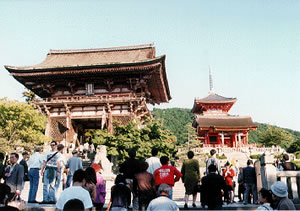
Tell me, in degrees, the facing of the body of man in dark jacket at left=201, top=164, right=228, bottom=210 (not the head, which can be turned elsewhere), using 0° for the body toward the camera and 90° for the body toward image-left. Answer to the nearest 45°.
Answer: approximately 180°

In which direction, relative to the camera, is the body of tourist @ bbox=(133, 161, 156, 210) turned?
away from the camera

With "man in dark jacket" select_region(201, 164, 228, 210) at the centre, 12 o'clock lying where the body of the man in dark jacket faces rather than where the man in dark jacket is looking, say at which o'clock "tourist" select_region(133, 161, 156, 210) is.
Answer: The tourist is roughly at 8 o'clock from the man in dark jacket.

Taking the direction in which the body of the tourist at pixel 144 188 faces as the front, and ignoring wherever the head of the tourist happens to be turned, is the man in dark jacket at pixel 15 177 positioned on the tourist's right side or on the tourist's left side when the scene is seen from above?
on the tourist's left side

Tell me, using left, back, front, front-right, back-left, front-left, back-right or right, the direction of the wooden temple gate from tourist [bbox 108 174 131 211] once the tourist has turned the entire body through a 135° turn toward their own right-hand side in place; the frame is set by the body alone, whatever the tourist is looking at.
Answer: back-left

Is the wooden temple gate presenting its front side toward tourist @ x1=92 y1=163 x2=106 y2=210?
yes

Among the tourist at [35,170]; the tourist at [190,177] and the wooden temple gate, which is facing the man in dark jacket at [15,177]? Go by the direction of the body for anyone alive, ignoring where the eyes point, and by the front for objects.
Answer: the wooden temple gate

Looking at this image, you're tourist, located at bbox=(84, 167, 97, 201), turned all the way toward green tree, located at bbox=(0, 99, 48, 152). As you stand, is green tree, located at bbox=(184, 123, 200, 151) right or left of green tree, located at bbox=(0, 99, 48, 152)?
right
